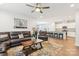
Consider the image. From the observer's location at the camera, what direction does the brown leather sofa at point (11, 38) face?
facing the viewer and to the right of the viewer

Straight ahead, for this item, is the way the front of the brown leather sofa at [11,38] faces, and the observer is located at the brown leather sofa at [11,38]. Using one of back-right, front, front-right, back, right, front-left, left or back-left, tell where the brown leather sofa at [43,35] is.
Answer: front-left
